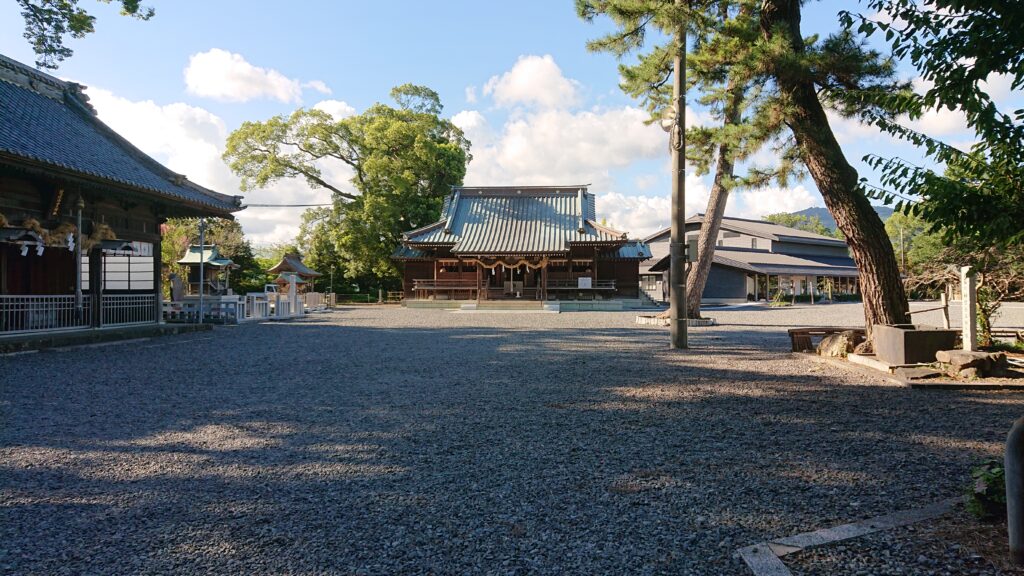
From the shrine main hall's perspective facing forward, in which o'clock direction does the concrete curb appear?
The concrete curb is roughly at 12 o'clock from the shrine main hall.

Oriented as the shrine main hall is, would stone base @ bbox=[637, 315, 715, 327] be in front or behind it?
in front

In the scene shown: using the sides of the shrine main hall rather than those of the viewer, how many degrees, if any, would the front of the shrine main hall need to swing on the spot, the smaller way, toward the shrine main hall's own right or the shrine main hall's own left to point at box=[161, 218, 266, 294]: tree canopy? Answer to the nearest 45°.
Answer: approximately 90° to the shrine main hall's own right

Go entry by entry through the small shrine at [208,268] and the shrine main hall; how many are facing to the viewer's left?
0

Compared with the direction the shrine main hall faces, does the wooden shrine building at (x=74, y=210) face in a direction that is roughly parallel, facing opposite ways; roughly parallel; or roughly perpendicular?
roughly perpendicular

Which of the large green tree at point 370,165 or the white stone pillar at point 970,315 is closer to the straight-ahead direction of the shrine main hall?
the white stone pillar

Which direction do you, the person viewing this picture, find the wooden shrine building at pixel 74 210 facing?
facing the viewer and to the right of the viewer

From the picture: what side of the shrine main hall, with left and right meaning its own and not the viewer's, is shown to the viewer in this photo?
front

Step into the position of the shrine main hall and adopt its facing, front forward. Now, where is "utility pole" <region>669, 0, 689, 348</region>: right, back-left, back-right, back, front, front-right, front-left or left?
front

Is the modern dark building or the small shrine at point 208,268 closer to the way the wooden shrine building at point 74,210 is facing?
the modern dark building

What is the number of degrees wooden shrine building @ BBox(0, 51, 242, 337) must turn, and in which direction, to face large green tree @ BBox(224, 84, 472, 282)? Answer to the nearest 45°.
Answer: approximately 90° to its left

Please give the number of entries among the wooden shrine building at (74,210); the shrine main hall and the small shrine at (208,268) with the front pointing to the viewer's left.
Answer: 0

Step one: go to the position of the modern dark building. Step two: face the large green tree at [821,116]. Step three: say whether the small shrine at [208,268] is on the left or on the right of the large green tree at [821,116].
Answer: right

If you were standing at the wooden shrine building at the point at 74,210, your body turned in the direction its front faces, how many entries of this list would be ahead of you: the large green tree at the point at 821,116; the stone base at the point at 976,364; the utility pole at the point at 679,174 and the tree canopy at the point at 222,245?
3

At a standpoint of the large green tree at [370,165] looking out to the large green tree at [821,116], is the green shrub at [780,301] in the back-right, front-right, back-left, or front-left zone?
front-left

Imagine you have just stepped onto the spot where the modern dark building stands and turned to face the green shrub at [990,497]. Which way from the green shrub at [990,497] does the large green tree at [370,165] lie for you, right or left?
right

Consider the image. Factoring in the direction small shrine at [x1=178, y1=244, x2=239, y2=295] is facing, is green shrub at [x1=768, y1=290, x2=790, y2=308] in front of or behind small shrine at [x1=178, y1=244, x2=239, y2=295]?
in front

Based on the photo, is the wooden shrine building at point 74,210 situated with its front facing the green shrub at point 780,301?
no

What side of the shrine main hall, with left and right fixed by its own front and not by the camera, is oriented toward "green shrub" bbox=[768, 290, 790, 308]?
left
